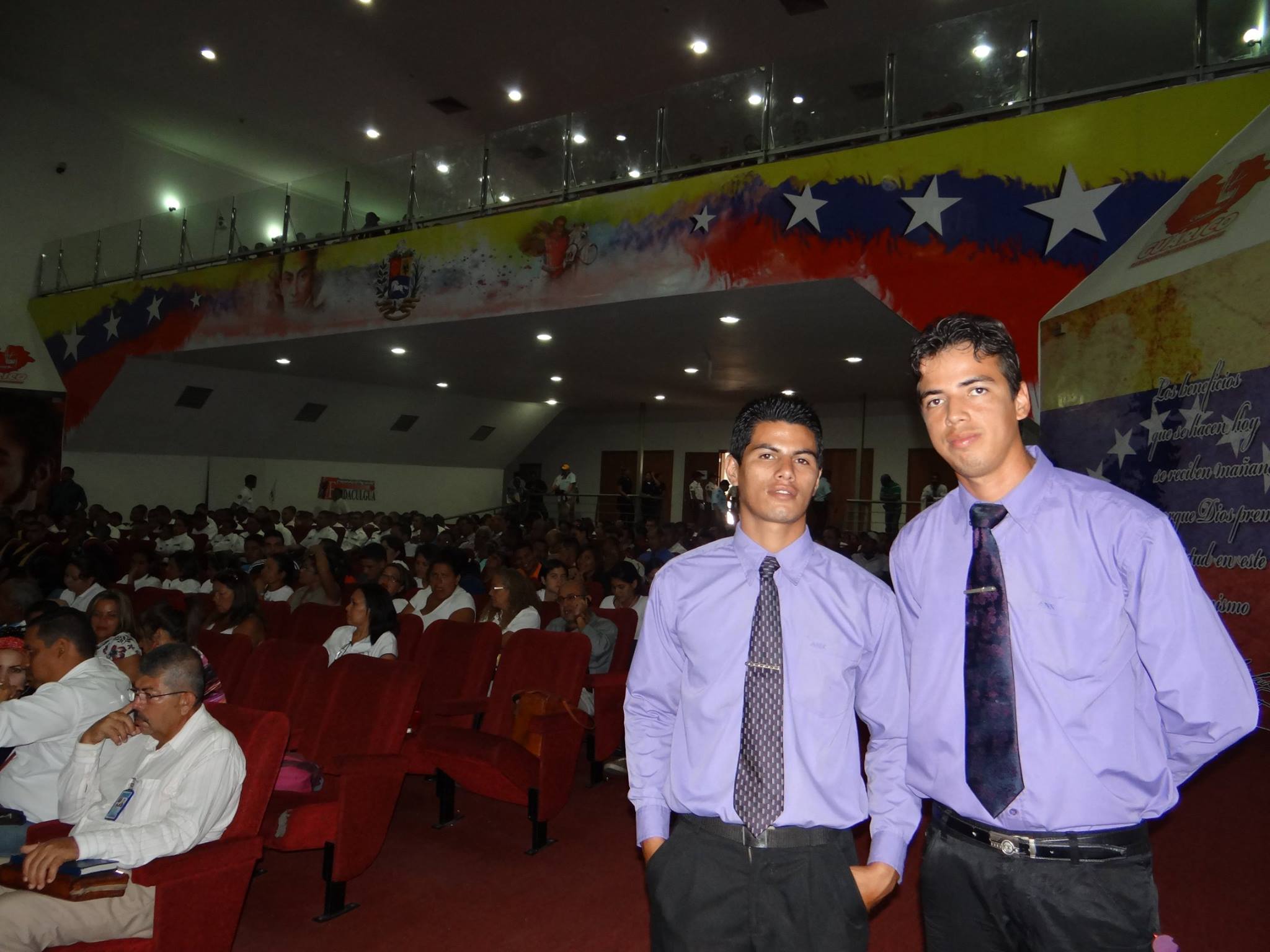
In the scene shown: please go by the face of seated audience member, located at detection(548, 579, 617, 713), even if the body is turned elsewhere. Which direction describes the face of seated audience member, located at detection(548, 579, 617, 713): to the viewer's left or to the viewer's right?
to the viewer's left

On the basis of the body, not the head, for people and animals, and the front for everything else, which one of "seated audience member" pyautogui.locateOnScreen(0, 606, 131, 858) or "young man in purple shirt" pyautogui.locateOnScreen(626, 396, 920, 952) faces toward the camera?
the young man in purple shirt

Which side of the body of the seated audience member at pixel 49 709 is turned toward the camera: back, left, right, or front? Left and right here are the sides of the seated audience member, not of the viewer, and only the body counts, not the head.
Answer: left

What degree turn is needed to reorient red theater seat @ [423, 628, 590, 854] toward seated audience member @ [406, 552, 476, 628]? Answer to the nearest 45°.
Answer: approximately 135° to its right

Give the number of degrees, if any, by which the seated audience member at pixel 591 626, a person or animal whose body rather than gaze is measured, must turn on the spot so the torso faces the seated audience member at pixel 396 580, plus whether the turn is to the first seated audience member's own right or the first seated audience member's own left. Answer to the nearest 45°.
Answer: approximately 90° to the first seated audience member's own right

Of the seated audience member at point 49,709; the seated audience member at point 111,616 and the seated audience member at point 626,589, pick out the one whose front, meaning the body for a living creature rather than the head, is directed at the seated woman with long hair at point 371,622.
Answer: the seated audience member at point 626,589

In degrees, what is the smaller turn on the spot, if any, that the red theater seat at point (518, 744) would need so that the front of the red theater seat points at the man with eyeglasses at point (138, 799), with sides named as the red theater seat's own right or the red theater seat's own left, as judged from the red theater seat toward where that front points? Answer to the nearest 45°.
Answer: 0° — it already faces them

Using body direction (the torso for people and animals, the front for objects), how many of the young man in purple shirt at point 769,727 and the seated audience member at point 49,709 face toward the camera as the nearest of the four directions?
1

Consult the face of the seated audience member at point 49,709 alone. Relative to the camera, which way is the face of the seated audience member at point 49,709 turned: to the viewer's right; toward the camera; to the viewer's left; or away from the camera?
to the viewer's left

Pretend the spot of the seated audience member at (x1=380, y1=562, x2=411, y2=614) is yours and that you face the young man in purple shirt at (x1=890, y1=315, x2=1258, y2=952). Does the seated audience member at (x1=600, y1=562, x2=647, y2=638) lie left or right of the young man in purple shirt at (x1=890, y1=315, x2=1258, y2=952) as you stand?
left

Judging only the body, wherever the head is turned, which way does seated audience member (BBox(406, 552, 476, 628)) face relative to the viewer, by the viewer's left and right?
facing the viewer and to the left of the viewer
